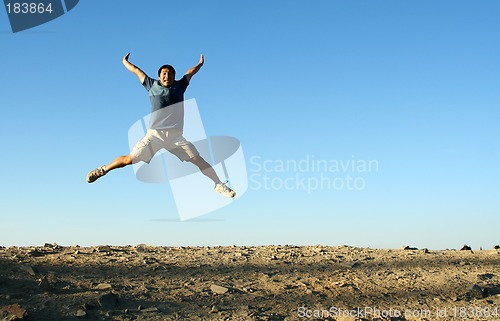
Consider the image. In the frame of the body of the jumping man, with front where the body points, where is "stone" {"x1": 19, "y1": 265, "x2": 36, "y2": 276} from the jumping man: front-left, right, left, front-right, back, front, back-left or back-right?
right

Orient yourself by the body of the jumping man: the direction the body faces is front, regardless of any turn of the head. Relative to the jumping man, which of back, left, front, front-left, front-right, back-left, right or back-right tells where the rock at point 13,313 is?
front-right

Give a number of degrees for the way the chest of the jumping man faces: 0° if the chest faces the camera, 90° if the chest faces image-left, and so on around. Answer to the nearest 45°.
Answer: approximately 0°

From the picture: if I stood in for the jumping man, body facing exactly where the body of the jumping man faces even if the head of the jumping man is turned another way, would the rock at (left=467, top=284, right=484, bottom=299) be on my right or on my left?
on my left

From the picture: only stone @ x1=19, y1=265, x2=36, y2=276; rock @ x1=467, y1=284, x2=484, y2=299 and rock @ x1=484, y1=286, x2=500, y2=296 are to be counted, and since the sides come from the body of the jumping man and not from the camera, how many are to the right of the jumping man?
1

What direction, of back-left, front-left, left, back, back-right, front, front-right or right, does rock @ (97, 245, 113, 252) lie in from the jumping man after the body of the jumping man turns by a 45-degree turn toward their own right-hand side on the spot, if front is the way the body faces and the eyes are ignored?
right
